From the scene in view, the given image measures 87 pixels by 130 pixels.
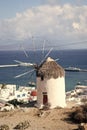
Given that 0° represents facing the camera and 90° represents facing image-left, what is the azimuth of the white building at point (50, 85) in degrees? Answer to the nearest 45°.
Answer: approximately 45°
